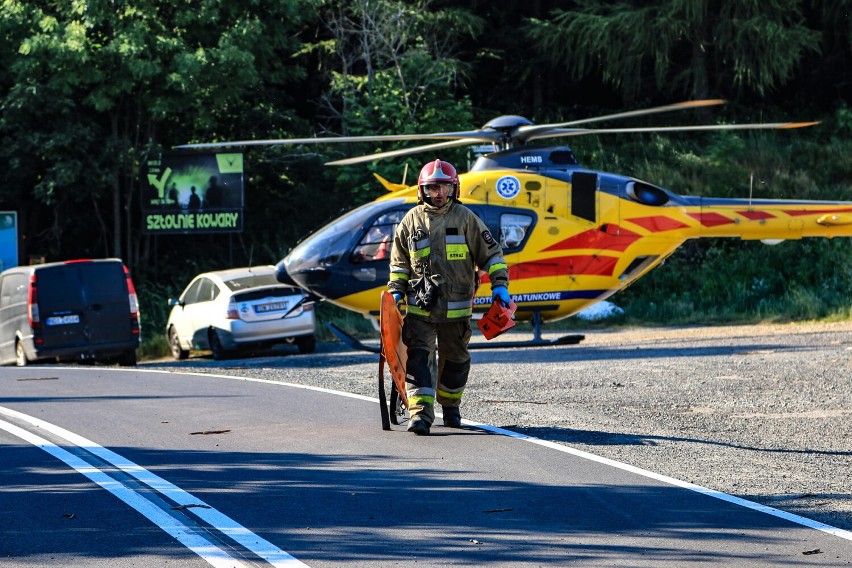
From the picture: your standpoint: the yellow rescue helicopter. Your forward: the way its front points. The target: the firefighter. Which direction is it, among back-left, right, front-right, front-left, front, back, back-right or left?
left

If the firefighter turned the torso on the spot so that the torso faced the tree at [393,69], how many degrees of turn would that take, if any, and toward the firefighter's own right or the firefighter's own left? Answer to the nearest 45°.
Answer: approximately 180°

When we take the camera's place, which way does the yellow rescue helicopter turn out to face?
facing to the left of the viewer

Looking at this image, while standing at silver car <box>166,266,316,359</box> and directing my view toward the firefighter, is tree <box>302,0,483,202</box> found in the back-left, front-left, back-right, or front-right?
back-left

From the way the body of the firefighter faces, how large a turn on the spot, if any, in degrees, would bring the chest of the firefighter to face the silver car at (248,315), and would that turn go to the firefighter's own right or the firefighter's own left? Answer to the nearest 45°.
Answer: approximately 180°

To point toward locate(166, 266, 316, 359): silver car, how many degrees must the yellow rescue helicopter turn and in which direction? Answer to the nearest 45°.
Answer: approximately 45° to its right

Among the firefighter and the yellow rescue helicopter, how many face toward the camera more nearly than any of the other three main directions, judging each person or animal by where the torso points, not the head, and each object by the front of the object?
1

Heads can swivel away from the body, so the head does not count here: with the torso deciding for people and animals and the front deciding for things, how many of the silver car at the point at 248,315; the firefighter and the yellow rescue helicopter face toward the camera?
1

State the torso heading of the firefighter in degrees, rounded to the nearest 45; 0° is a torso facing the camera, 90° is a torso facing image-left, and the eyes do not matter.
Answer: approximately 0°

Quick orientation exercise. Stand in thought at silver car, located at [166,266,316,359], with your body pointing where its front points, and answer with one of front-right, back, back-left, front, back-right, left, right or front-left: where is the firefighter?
back-left
